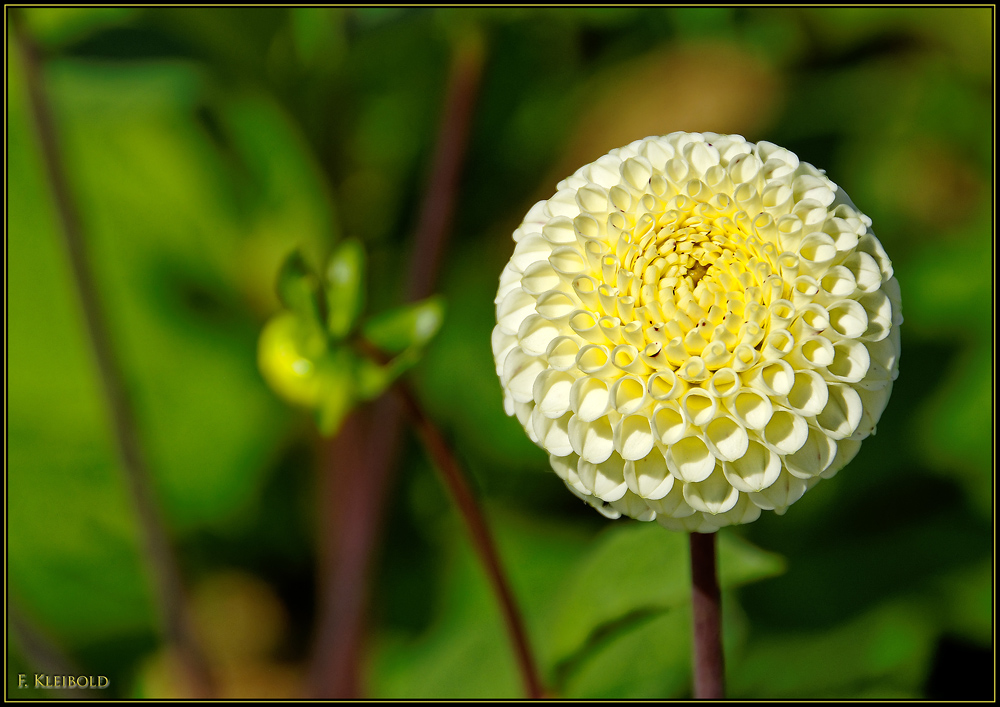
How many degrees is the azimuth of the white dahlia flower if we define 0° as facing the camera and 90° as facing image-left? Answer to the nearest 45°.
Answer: approximately 0°
